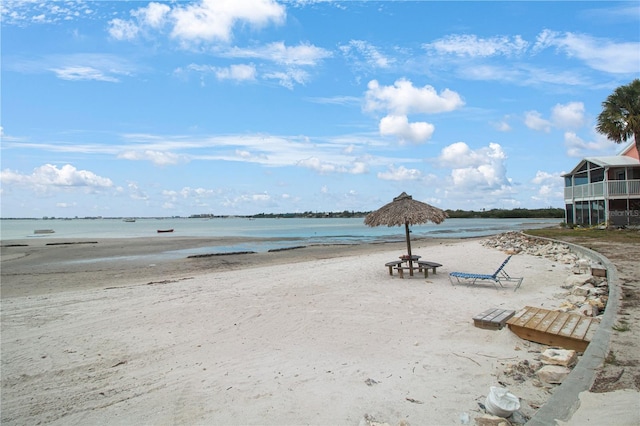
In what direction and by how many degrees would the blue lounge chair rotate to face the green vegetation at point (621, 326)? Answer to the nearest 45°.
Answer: approximately 90° to its left

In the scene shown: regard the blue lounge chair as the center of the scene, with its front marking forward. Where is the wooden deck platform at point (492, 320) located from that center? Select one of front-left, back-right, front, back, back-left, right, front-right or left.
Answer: left

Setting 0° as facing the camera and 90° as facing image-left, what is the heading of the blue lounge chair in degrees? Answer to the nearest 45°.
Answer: approximately 90°

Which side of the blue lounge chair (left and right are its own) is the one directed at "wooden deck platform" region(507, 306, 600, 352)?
left

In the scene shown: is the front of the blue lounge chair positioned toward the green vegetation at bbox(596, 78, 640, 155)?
no
